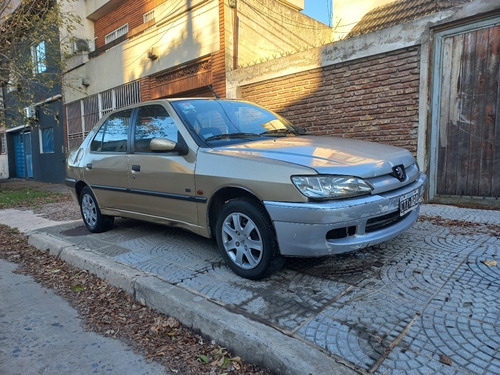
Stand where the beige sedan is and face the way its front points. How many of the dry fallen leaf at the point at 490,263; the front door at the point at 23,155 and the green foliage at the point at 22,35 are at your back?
2

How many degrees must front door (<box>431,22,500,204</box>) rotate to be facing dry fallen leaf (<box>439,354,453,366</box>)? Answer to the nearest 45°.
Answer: approximately 45° to its left

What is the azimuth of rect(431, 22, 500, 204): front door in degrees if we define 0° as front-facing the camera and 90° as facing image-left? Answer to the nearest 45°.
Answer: approximately 45°

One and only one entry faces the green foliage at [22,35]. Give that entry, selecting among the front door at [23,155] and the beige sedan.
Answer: the front door

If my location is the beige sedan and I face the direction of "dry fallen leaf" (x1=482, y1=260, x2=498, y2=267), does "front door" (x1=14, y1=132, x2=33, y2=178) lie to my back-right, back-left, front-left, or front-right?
back-left

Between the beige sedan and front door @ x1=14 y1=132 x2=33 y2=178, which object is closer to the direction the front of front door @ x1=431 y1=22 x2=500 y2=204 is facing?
the beige sedan

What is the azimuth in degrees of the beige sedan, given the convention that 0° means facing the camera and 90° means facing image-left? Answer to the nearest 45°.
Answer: approximately 315°

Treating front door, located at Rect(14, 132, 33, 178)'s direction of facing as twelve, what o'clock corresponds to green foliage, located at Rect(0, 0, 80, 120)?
The green foliage is roughly at 12 o'clock from the front door.
